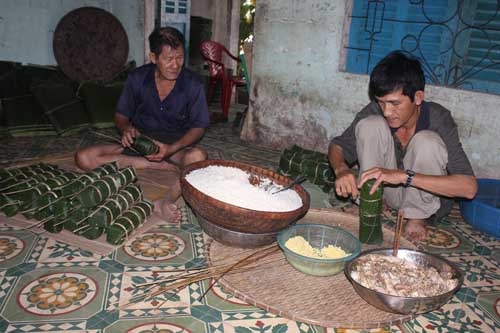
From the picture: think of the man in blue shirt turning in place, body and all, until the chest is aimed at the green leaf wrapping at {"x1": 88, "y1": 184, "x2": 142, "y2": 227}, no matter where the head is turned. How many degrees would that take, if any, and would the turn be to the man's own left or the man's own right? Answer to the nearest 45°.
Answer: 0° — they already face it

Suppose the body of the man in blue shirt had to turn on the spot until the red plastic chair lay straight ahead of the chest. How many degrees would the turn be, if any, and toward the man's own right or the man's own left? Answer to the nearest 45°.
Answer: approximately 180°

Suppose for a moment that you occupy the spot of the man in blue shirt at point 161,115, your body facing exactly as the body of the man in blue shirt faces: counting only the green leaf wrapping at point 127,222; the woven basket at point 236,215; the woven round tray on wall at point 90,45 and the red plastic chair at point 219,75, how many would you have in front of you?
2

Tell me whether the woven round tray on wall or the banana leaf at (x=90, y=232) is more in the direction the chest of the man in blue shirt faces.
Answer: the banana leaf

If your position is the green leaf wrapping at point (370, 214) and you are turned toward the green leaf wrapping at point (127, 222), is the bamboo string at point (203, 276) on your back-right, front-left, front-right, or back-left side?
front-left

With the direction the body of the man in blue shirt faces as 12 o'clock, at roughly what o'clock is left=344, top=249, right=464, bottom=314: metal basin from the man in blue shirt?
The metal basin is roughly at 11 o'clock from the man in blue shirt.

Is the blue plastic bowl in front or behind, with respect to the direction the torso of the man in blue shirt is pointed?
in front

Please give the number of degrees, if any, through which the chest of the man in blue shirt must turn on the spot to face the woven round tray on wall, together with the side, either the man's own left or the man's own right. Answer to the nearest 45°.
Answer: approximately 180°

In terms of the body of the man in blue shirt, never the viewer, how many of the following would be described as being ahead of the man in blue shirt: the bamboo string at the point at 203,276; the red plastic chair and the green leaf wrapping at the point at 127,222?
2

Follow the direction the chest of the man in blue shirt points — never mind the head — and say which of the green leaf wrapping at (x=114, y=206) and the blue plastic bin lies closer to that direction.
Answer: the green leaf wrapping

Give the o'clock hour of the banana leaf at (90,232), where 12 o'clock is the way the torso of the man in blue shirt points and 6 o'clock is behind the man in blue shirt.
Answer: The banana leaf is roughly at 1 o'clock from the man in blue shirt.

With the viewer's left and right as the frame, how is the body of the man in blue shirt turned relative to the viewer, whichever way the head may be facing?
facing the viewer

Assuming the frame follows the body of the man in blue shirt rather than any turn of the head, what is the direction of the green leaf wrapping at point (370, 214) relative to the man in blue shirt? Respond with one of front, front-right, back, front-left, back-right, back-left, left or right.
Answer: front-left

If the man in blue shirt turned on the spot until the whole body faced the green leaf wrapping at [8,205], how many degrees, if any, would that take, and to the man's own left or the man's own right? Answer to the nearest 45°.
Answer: approximately 45° to the man's own right

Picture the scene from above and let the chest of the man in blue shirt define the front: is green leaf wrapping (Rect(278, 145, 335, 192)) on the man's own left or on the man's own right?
on the man's own left

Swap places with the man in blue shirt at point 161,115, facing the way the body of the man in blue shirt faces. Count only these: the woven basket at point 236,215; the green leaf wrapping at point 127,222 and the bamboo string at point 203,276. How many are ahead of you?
3

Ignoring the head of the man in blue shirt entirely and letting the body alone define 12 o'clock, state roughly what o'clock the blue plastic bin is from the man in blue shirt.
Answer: The blue plastic bin is roughly at 10 o'clock from the man in blue shirt.

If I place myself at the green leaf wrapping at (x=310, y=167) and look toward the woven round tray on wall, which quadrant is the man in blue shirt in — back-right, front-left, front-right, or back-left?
front-left
